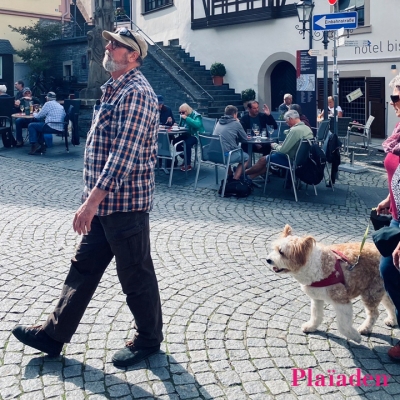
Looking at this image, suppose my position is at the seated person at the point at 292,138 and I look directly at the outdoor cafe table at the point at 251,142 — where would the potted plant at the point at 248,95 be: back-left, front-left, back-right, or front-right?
front-right

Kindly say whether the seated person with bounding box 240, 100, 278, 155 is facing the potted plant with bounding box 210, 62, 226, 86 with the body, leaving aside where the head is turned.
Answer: no

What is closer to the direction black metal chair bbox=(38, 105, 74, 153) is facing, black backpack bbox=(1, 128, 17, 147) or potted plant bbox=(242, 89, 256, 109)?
the black backpack

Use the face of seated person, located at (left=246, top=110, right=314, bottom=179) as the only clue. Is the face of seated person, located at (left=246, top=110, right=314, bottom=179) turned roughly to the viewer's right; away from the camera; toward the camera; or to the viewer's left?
to the viewer's left

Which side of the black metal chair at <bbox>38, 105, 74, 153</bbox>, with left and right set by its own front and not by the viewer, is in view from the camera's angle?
left

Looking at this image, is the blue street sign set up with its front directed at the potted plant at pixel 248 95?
no

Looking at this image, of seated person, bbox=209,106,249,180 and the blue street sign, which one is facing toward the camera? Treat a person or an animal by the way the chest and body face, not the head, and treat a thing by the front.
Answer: the blue street sign

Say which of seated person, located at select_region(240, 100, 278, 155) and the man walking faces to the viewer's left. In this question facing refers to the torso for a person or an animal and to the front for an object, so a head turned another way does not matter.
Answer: the man walking

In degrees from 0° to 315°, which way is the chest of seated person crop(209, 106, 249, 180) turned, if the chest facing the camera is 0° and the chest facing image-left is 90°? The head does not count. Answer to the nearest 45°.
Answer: approximately 225°

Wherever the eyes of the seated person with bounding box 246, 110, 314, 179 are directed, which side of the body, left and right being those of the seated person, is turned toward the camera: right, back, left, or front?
left

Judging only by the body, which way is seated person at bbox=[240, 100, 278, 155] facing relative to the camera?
toward the camera

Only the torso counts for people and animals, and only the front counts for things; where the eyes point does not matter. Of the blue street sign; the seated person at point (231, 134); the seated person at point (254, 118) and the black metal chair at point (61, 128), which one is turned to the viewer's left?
the black metal chair

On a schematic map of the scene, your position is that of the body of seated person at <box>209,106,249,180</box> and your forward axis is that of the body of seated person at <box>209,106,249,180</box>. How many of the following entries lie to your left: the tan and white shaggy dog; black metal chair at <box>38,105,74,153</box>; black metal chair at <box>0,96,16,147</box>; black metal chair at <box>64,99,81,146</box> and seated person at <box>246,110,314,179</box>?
3
